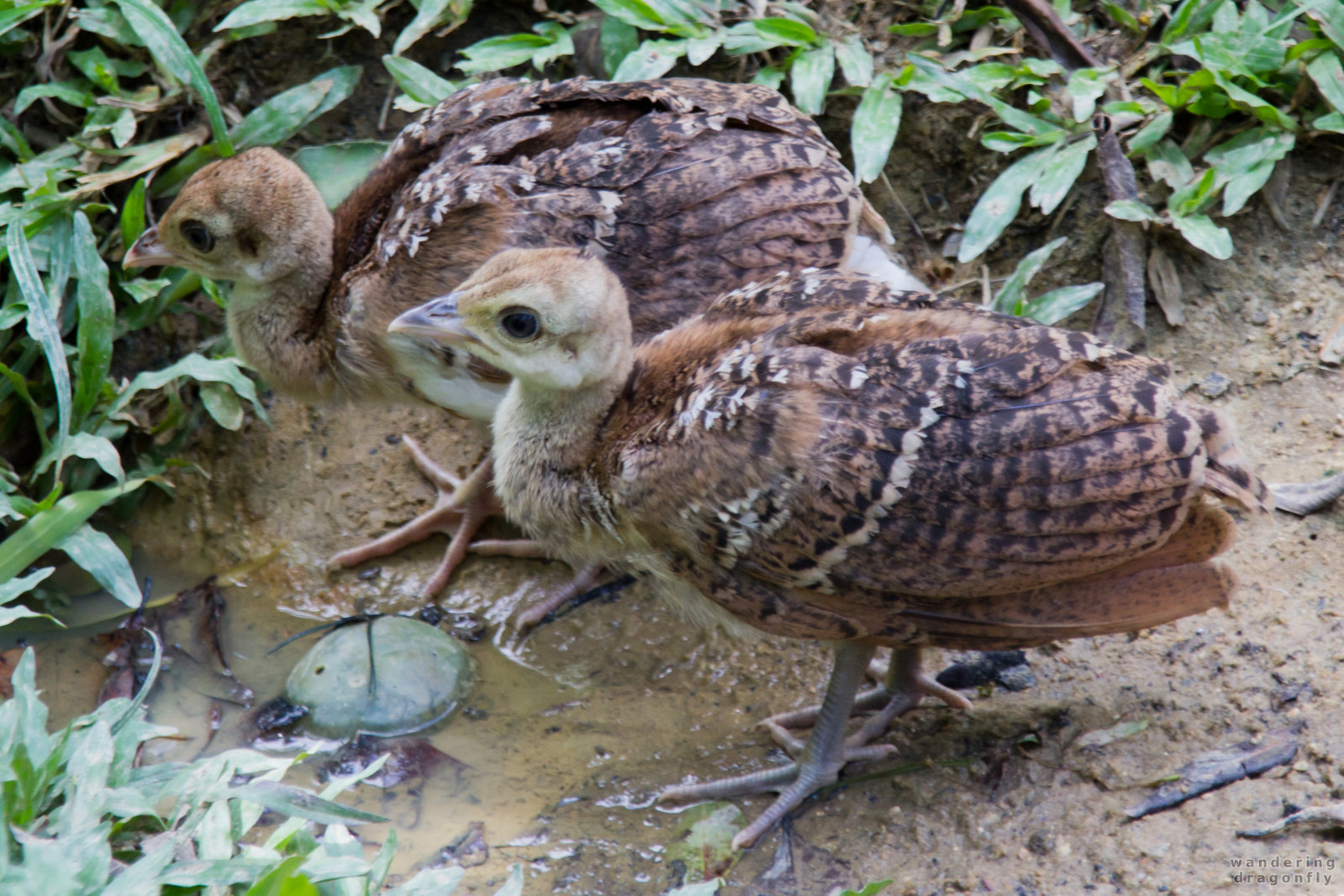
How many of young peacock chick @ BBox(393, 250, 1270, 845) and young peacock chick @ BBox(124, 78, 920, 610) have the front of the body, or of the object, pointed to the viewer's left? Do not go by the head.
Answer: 2

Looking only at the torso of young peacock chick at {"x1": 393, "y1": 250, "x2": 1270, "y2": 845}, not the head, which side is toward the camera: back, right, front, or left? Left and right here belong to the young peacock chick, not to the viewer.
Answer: left

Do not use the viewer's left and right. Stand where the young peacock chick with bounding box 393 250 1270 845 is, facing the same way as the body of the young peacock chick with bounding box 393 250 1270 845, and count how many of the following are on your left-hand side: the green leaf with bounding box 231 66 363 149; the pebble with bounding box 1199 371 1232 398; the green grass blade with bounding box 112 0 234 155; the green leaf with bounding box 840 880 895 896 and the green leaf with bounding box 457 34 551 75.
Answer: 1

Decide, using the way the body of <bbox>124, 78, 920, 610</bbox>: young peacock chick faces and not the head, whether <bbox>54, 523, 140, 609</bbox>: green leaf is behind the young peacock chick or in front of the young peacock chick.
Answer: in front

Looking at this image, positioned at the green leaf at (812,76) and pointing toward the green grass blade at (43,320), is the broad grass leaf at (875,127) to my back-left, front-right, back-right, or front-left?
back-left

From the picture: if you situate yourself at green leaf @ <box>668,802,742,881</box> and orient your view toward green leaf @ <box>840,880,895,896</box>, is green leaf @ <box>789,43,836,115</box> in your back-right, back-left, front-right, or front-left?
back-left

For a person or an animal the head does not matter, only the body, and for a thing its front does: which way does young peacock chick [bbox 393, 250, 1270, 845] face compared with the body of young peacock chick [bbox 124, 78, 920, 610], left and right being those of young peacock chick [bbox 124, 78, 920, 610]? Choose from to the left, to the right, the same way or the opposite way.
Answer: the same way

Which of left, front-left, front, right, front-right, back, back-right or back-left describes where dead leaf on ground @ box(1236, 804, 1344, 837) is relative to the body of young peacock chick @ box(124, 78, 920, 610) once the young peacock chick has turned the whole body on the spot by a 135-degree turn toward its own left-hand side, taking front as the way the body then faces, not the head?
front

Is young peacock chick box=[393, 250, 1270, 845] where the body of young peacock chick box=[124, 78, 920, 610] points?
no

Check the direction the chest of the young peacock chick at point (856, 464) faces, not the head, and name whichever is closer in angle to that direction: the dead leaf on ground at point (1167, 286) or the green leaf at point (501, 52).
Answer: the green leaf

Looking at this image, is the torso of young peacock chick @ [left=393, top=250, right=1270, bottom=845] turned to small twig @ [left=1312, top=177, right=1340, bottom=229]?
no

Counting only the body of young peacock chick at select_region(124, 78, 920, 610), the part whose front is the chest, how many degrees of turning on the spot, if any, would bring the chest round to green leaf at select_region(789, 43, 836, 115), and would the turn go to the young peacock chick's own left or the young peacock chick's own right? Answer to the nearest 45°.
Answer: approximately 135° to the young peacock chick's own right

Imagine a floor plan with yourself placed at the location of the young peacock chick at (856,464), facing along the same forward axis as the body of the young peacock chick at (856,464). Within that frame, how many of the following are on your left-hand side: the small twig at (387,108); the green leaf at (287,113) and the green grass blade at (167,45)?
0

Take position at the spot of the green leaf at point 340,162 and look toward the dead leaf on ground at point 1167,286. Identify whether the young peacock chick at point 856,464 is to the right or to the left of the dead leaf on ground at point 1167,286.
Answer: right

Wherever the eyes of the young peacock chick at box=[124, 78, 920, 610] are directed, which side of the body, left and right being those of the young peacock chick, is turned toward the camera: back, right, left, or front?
left

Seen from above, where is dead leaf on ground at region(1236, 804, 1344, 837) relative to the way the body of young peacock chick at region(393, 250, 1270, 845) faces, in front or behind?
behind

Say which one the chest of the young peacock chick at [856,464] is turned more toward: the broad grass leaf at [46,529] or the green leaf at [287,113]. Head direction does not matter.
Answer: the broad grass leaf

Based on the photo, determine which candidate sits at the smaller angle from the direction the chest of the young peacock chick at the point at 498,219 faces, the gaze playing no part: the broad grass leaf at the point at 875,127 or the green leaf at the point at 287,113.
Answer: the green leaf
